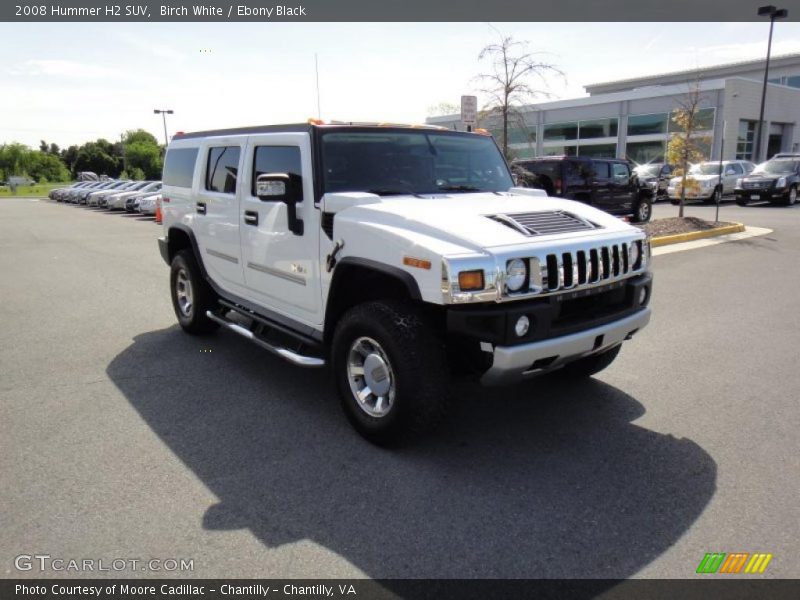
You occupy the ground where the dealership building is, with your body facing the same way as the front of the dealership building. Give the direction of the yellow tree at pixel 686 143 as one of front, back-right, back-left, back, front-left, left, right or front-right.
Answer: front-left

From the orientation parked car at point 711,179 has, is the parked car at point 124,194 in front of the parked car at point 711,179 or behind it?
in front

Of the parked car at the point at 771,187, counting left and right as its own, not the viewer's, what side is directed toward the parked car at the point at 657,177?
right

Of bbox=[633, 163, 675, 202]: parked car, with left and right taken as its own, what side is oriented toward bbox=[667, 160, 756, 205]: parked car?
left

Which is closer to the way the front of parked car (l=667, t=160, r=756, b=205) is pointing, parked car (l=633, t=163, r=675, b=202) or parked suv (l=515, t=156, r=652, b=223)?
the parked suv

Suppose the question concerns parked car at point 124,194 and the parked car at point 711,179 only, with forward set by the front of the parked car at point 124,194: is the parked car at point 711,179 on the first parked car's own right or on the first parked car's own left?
on the first parked car's own left

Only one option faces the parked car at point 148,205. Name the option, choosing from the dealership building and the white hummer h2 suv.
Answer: the dealership building

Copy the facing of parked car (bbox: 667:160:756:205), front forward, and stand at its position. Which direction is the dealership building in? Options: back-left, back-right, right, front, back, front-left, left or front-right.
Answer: back-right

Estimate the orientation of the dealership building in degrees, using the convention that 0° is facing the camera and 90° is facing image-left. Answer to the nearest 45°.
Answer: approximately 45°

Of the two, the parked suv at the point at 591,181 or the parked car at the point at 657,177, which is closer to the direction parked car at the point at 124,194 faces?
the parked suv
